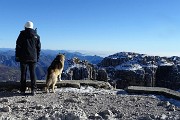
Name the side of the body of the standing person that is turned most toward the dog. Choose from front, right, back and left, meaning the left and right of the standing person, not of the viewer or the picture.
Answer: right

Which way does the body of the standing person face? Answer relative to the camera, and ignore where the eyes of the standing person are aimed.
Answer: away from the camera

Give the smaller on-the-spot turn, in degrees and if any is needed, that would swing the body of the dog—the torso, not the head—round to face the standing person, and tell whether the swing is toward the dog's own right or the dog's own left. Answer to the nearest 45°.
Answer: approximately 135° to the dog's own left

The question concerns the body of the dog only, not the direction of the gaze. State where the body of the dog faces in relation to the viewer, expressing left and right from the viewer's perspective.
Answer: facing away from the viewer and to the right of the viewer
